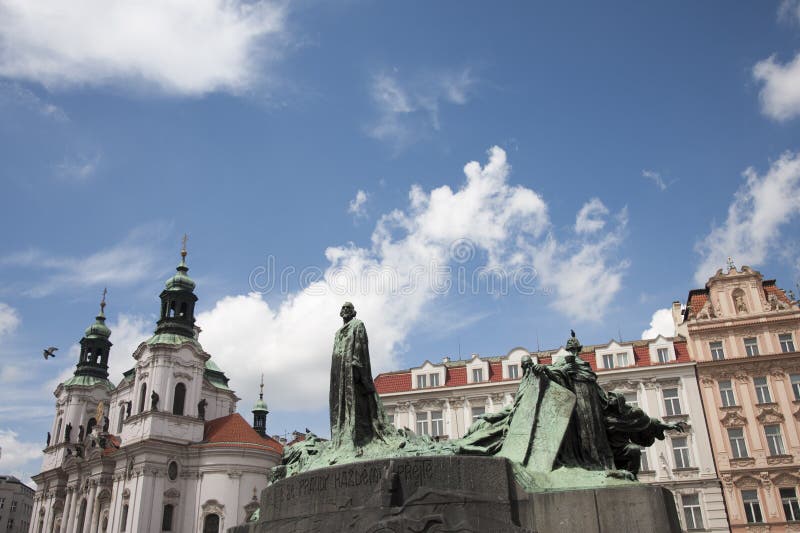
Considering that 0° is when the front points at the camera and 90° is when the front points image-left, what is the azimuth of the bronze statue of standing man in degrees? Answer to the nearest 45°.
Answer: approximately 45°
